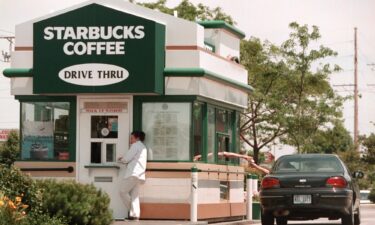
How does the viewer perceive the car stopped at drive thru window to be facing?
facing away from the viewer

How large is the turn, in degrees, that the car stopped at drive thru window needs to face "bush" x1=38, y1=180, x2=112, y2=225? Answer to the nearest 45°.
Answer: approximately 135° to its left

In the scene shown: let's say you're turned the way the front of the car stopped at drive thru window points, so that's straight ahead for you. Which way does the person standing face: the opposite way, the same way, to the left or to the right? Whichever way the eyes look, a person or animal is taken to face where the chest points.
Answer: to the left

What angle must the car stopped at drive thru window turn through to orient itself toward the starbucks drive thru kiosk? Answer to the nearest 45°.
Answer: approximately 90° to its left

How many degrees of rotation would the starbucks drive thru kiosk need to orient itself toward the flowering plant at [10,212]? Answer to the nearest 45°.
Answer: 0° — it already faces it

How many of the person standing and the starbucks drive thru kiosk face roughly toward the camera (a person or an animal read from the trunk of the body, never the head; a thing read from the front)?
1

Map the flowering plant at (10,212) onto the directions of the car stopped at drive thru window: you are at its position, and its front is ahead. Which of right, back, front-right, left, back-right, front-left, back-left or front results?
back-left

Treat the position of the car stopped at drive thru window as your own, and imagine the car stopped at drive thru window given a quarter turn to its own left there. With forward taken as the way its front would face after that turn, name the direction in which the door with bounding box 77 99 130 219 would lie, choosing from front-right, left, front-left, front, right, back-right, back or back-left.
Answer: front

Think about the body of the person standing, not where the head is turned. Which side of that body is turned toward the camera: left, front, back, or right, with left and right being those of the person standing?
left

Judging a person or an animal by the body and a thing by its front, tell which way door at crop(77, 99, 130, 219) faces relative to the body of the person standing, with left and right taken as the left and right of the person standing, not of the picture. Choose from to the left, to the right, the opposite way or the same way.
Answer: to the left

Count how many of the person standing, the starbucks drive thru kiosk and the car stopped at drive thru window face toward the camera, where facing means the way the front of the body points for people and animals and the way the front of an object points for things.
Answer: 1

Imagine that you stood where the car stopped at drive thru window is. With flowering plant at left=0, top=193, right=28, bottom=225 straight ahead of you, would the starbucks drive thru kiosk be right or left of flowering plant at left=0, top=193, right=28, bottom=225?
right

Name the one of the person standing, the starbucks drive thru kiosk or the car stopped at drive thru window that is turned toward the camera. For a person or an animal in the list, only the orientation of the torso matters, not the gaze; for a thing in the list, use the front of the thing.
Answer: the starbucks drive thru kiosk
